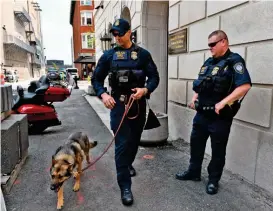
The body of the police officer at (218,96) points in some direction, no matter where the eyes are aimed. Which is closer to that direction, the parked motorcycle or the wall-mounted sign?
the parked motorcycle

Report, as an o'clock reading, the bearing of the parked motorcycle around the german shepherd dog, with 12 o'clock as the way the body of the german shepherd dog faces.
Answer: The parked motorcycle is roughly at 4 o'clock from the german shepherd dog.

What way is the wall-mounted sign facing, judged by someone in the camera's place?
facing the viewer and to the left of the viewer

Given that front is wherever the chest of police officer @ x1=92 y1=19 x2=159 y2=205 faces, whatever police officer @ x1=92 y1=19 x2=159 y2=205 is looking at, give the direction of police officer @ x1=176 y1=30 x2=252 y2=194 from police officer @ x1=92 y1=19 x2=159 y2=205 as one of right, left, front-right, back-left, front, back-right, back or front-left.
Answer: left

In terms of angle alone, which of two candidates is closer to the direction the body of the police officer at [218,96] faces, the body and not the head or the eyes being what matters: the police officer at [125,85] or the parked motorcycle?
the police officer

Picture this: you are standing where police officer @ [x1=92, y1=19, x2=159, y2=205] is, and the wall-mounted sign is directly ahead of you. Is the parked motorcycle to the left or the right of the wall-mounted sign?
left

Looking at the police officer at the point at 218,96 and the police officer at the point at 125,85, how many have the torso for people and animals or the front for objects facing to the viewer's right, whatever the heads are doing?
0

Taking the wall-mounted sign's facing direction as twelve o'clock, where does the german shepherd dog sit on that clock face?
The german shepherd dog is roughly at 11 o'clock from the wall-mounted sign.

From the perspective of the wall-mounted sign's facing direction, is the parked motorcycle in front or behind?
in front

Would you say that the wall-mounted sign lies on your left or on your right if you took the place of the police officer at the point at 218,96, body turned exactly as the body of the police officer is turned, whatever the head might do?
on your right

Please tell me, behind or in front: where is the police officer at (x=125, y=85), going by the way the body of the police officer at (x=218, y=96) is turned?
in front

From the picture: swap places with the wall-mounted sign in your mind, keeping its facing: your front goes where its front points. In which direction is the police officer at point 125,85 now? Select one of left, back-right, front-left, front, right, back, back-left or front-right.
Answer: front-left
